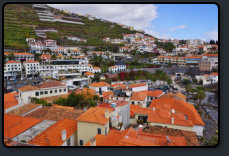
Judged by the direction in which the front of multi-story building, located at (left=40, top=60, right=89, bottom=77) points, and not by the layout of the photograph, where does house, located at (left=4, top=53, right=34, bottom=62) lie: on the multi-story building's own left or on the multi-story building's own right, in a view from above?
on the multi-story building's own right

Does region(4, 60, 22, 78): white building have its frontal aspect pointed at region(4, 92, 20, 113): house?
yes

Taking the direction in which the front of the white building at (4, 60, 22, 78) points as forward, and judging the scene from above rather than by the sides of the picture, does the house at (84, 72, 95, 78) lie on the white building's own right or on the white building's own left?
on the white building's own left

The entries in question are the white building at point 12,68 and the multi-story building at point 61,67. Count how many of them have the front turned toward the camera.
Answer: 2

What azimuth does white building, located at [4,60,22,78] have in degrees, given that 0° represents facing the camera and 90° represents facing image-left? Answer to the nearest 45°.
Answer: approximately 0°

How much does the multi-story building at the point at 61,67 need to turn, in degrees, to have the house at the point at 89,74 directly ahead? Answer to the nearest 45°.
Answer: approximately 90° to its left
